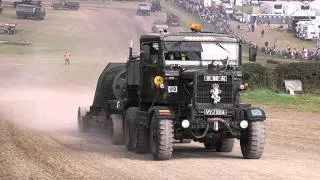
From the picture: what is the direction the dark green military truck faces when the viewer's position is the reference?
facing the viewer and to the right of the viewer
